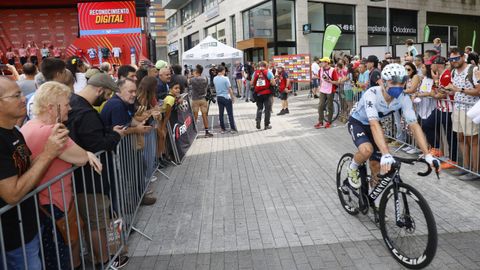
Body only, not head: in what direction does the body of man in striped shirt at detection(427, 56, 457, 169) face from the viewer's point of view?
to the viewer's left

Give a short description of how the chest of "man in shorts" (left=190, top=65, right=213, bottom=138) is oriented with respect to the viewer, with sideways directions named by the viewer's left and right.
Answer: facing away from the viewer

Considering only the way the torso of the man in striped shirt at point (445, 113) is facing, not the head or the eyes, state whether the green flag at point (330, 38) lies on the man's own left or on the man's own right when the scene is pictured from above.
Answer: on the man's own right

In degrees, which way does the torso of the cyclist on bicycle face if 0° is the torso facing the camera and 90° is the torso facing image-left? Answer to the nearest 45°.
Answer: approximately 315°

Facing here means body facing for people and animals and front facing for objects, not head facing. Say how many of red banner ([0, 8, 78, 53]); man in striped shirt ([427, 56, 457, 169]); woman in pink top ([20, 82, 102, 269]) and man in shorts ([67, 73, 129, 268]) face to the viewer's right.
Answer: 2

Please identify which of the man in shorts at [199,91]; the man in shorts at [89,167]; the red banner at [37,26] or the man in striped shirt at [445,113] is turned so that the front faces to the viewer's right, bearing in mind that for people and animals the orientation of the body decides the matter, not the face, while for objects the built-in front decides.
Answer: the man in shorts at [89,167]

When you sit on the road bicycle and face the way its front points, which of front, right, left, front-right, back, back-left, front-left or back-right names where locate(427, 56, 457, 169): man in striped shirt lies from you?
back-left

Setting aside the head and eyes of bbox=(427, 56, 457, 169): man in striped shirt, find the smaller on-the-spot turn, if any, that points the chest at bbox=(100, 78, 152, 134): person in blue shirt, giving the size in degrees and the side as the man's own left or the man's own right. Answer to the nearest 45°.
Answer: approximately 45° to the man's own left

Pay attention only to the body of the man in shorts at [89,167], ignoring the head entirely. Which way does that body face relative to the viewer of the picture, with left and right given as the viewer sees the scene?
facing to the right of the viewer
